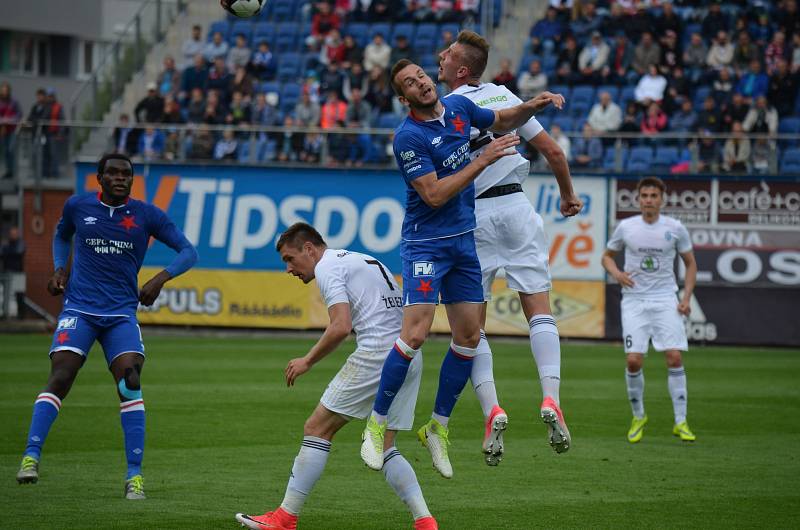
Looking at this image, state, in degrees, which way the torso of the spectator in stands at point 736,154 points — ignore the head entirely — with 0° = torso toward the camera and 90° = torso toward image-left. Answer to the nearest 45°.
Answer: approximately 0°

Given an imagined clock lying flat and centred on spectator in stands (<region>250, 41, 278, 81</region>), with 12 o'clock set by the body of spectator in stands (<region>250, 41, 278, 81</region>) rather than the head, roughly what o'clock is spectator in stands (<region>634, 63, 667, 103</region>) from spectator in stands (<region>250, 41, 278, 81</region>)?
spectator in stands (<region>634, 63, 667, 103</region>) is roughly at 10 o'clock from spectator in stands (<region>250, 41, 278, 81</region>).

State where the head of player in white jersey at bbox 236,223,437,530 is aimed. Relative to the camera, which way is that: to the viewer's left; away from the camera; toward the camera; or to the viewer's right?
to the viewer's left

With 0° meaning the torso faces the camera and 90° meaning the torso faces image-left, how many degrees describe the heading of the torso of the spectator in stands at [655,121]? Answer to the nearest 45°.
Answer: approximately 0°

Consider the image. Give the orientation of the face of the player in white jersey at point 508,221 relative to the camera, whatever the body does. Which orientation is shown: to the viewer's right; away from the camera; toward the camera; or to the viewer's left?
to the viewer's left

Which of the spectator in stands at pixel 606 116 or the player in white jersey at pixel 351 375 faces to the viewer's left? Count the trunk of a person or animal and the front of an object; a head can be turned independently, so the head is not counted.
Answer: the player in white jersey
